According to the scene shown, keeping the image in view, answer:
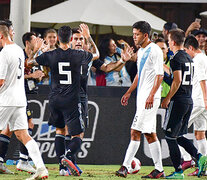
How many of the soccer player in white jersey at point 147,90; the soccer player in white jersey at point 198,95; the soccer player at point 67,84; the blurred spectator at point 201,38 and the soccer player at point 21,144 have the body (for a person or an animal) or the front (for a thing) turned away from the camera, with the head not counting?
1

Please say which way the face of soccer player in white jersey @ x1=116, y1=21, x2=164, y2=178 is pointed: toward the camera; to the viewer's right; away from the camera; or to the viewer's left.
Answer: to the viewer's left

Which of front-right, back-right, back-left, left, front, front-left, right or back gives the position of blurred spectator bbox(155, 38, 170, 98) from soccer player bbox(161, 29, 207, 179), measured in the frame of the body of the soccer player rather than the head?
front-right

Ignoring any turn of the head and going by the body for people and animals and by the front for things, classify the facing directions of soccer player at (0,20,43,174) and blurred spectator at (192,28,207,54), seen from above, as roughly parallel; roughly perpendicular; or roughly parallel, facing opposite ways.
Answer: roughly perpendicular

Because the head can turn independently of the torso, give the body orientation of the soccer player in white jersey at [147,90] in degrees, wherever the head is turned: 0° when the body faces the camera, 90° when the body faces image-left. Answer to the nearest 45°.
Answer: approximately 45°

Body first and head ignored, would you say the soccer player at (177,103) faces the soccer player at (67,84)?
no

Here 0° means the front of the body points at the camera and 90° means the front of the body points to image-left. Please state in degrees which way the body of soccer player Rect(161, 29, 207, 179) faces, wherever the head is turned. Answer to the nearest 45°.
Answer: approximately 135°

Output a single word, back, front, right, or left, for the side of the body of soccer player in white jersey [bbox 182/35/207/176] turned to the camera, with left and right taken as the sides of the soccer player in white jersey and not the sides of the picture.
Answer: left

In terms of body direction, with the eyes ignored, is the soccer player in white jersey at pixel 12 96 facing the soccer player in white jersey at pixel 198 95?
no

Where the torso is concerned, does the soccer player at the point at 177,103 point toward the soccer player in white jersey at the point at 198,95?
no

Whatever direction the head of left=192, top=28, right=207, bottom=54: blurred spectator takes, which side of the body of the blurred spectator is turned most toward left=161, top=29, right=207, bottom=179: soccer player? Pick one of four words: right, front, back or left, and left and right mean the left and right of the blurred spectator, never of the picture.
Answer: front

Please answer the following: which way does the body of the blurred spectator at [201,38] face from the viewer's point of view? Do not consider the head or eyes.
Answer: toward the camera
